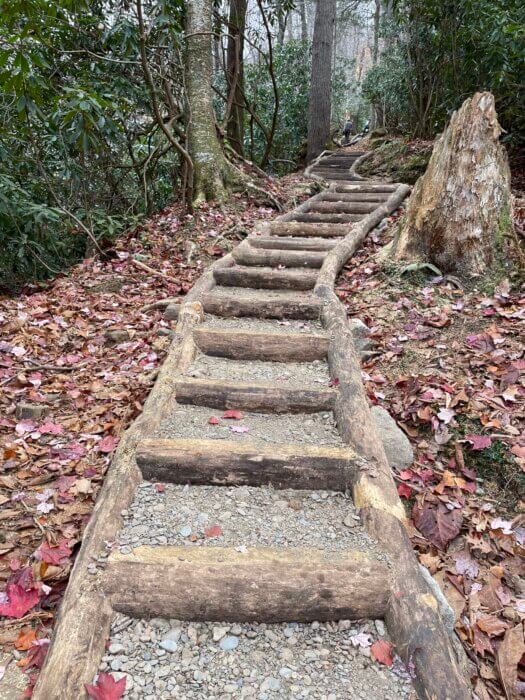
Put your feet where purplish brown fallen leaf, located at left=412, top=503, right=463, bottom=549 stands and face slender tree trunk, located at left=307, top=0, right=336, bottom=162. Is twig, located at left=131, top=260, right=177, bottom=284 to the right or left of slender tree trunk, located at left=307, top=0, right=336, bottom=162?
left

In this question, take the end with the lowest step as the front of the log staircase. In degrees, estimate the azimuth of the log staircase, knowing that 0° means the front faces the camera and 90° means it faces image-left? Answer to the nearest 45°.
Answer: approximately 0°

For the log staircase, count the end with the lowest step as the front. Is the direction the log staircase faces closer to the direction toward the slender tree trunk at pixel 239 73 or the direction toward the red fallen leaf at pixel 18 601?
the red fallen leaf

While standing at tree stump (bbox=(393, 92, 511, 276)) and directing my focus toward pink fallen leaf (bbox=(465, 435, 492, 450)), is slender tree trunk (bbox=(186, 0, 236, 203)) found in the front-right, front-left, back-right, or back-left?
back-right

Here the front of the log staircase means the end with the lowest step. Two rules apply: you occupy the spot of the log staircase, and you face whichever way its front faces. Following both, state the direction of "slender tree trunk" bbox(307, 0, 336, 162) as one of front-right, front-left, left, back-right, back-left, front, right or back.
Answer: back

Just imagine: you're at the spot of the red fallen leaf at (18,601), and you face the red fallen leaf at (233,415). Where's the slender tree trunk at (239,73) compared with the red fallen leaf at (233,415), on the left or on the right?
left
